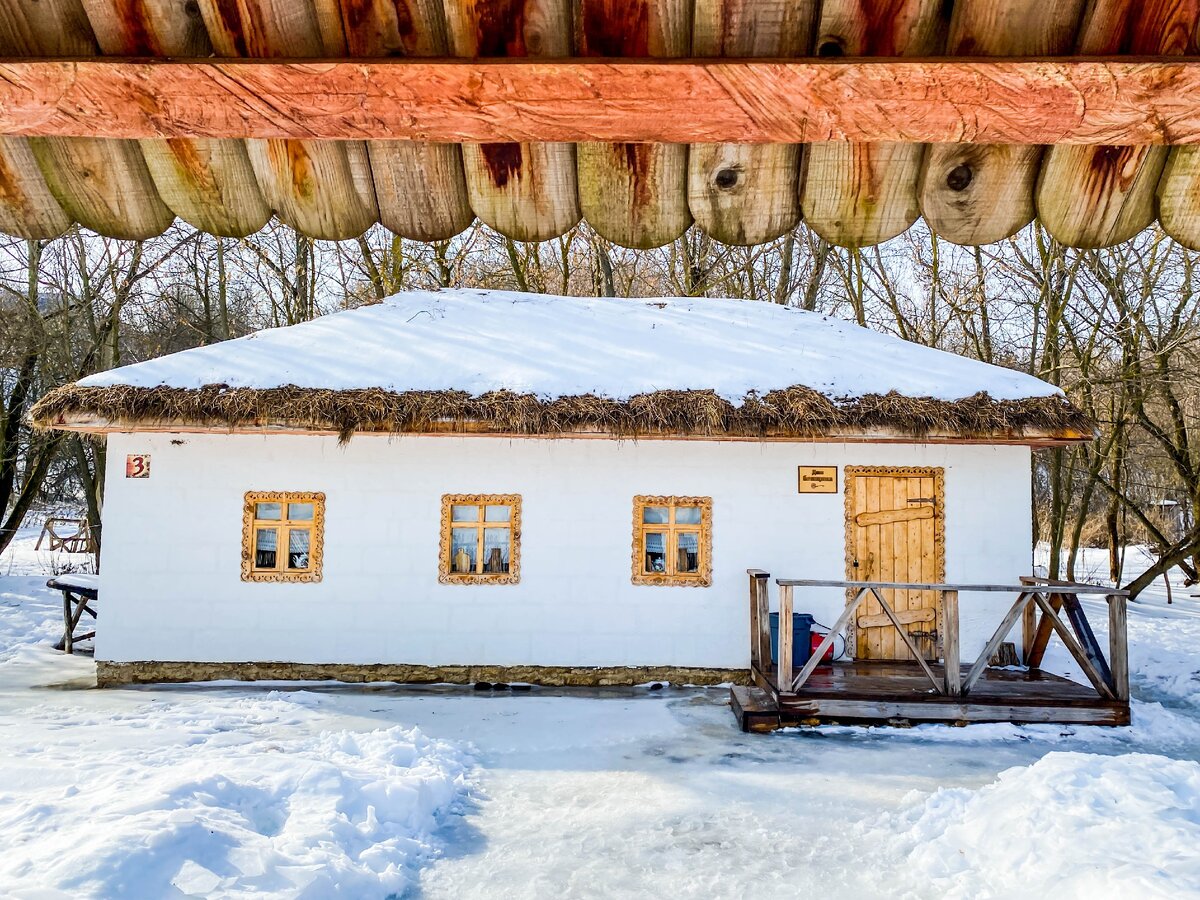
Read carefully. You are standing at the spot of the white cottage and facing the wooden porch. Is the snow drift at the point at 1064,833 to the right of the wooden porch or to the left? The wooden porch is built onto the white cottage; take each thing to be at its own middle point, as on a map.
right

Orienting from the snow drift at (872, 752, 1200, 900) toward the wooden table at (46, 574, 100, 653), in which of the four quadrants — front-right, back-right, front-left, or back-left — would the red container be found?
front-right

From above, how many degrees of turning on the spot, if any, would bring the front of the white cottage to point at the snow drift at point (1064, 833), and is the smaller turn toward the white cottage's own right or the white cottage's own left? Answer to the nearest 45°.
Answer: approximately 45° to the white cottage's own left

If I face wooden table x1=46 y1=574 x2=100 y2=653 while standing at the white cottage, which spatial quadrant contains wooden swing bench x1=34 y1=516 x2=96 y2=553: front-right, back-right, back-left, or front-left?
front-right

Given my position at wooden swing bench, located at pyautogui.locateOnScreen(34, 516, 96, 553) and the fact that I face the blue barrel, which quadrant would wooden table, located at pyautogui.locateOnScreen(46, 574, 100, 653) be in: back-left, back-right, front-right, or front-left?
front-right

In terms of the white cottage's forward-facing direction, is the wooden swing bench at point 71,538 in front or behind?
behind

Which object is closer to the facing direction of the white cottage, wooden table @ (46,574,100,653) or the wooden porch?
the wooden porch

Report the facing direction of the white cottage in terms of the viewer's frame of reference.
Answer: facing the viewer
